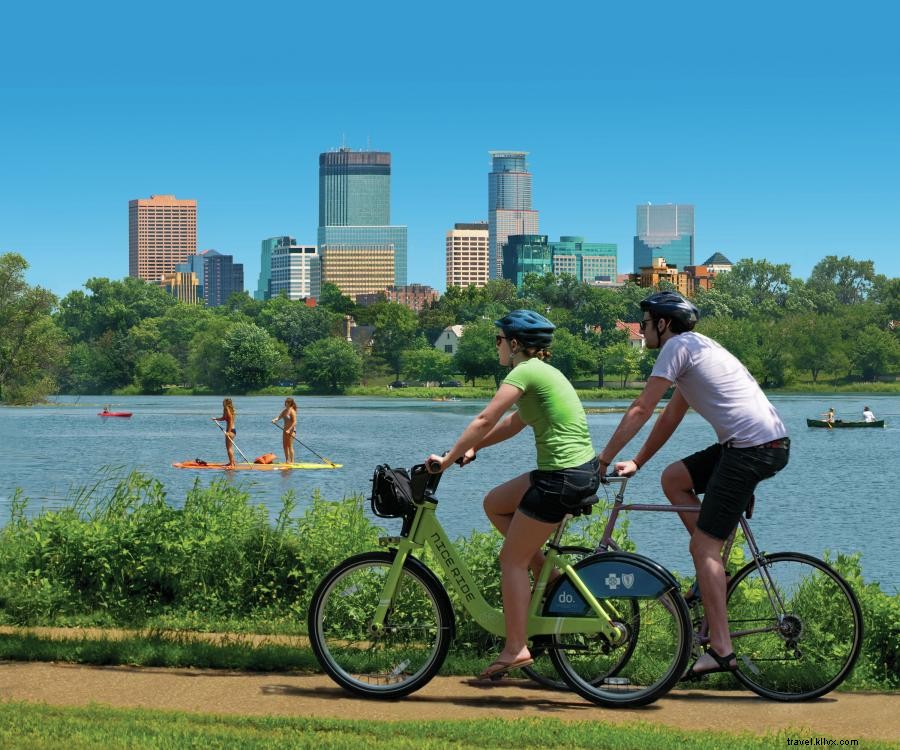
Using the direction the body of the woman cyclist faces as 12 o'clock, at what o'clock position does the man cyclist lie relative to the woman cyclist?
The man cyclist is roughly at 6 o'clock from the woman cyclist.

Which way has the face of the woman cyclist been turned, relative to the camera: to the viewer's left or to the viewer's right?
to the viewer's left

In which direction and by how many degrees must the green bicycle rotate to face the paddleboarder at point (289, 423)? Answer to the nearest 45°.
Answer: approximately 90° to its right

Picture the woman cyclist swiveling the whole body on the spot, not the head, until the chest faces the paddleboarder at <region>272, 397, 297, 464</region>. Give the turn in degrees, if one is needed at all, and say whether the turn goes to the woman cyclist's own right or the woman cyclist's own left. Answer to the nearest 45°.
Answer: approximately 90° to the woman cyclist's own right

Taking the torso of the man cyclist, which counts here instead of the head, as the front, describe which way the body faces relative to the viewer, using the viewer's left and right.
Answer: facing to the left of the viewer

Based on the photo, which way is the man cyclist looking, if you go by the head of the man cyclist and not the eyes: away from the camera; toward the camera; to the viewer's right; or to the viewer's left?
to the viewer's left

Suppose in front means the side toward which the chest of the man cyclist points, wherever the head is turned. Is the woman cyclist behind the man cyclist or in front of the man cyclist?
in front

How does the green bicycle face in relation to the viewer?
to the viewer's left

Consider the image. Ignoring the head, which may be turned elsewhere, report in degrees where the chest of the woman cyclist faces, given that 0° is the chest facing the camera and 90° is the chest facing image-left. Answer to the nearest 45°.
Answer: approximately 90°
